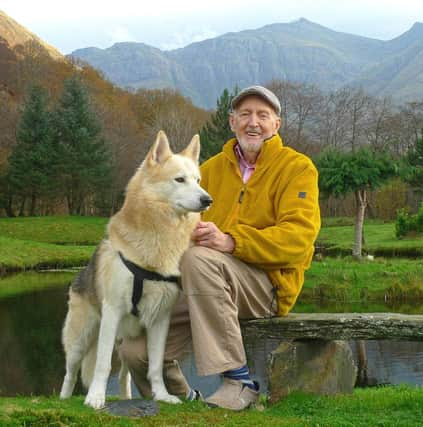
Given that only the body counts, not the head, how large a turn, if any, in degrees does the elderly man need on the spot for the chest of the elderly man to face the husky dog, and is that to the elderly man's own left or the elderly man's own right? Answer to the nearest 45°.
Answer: approximately 45° to the elderly man's own right

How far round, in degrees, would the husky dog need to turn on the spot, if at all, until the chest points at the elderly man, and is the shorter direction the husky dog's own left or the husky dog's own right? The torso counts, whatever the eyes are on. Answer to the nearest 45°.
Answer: approximately 45° to the husky dog's own left

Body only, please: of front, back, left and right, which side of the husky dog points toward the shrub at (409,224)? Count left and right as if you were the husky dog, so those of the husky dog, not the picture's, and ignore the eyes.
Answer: left

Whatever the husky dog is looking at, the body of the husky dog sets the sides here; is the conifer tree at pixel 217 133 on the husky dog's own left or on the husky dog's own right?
on the husky dog's own left

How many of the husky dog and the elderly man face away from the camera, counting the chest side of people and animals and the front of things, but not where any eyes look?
0

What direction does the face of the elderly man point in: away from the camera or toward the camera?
toward the camera

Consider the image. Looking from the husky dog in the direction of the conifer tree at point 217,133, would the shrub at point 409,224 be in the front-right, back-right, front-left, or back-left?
front-right

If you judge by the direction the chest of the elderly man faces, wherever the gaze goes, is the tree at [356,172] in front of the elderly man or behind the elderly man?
behind

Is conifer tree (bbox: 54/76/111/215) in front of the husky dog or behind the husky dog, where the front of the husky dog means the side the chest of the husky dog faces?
behind
